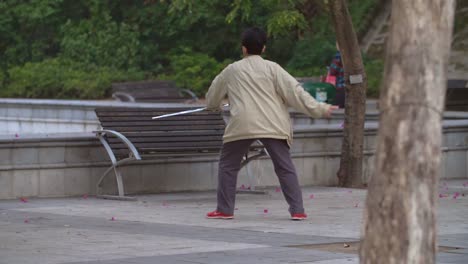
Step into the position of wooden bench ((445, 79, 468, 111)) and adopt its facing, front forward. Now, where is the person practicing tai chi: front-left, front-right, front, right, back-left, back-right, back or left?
front

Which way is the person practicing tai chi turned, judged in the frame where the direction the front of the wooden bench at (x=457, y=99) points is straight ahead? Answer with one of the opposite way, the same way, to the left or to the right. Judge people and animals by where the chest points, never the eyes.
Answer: the opposite way

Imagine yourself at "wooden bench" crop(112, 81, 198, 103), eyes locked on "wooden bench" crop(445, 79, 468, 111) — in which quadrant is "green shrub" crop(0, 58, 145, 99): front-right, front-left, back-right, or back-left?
back-left

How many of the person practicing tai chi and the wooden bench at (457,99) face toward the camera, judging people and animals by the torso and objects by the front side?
1

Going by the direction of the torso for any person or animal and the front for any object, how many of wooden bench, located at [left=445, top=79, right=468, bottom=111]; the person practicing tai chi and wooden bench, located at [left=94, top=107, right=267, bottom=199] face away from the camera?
1

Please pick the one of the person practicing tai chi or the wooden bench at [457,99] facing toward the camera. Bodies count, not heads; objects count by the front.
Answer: the wooden bench

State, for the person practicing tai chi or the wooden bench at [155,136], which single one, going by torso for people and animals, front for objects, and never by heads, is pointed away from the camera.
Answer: the person practicing tai chi

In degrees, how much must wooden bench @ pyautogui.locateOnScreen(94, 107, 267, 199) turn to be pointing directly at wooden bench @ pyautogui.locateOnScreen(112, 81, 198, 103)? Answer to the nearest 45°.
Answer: approximately 135° to its left

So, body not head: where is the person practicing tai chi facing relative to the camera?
away from the camera

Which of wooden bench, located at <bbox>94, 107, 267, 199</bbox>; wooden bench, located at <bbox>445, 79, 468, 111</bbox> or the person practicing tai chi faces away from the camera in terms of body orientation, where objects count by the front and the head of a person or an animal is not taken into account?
the person practicing tai chi

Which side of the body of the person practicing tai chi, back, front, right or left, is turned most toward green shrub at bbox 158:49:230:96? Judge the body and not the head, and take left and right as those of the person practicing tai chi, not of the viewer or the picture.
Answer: front

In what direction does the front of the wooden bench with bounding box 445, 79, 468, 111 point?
toward the camera

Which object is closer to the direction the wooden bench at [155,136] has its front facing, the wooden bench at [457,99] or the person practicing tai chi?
the person practicing tai chi

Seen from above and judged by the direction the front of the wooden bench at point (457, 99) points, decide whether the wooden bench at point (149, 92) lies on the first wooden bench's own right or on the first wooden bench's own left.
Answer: on the first wooden bench's own right
